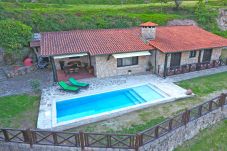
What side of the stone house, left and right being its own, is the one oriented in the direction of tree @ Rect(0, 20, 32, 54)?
right

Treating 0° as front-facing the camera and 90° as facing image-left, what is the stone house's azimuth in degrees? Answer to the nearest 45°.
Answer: approximately 0°

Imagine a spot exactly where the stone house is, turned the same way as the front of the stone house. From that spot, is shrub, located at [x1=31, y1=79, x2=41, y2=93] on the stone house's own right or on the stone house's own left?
on the stone house's own right

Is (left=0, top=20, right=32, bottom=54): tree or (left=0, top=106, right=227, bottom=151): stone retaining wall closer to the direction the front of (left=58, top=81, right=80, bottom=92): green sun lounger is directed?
the stone retaining wall

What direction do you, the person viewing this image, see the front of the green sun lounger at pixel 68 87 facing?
facing to the right of the viewer

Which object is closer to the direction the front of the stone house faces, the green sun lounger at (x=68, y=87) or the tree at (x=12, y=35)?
the green sun lounger

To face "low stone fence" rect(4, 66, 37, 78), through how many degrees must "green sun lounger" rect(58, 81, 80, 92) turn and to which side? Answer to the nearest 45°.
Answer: approximately 135° to its left

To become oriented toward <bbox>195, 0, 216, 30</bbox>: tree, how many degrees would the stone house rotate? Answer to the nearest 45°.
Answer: approximately 135° to its left

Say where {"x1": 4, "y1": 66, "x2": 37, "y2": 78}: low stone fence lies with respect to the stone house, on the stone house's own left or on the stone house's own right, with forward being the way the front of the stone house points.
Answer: on the stone house's own right

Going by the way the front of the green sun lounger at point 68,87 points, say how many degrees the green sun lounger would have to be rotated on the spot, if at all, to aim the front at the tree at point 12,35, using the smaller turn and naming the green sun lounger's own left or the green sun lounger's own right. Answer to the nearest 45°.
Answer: approximately 135° to the green sun lounger's own left

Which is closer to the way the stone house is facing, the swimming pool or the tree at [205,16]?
the swimming pool
